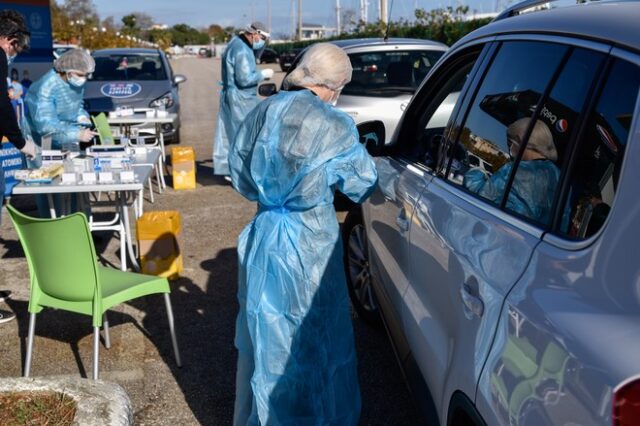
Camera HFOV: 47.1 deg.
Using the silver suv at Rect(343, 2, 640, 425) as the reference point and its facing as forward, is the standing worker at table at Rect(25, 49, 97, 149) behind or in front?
in front

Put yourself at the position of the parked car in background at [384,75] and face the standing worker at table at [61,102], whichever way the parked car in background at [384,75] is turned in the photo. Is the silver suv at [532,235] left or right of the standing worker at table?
left

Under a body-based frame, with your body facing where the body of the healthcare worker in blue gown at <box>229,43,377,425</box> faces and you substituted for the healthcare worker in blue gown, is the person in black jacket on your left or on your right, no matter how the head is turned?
on your left

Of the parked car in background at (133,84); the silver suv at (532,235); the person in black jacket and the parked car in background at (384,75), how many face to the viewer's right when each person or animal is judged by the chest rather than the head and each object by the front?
1

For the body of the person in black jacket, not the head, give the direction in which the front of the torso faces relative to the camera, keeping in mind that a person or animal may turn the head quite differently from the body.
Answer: to the viewer's right

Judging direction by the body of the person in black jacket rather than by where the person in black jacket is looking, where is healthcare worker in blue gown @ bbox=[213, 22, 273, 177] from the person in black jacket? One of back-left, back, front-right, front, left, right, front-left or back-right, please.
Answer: front-left

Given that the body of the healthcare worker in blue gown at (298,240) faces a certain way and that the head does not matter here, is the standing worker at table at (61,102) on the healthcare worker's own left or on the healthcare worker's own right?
on the healthcare worker's own left

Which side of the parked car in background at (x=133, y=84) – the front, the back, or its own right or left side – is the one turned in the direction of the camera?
front

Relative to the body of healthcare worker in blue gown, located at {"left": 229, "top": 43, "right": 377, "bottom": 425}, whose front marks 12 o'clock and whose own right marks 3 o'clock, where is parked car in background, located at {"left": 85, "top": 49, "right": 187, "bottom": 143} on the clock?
The parked car in background is roughly at 10 o'clock from the healthcare worker in blue gown.

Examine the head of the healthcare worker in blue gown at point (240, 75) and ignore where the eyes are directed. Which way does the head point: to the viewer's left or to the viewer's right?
to the viewer's right

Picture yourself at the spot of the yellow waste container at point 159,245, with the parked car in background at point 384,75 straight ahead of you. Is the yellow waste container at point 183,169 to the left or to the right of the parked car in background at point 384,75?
left

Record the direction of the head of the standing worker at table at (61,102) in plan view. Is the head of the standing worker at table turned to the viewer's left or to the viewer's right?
to the viewer's right

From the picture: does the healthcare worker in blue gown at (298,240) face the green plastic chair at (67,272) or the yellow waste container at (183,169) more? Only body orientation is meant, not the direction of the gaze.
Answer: the yellow waste container

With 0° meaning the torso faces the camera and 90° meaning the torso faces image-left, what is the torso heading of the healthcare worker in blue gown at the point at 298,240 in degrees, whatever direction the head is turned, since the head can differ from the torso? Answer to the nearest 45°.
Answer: approximately 225°

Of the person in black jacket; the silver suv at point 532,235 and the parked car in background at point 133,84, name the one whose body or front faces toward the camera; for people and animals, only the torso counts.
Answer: the parked car in background
